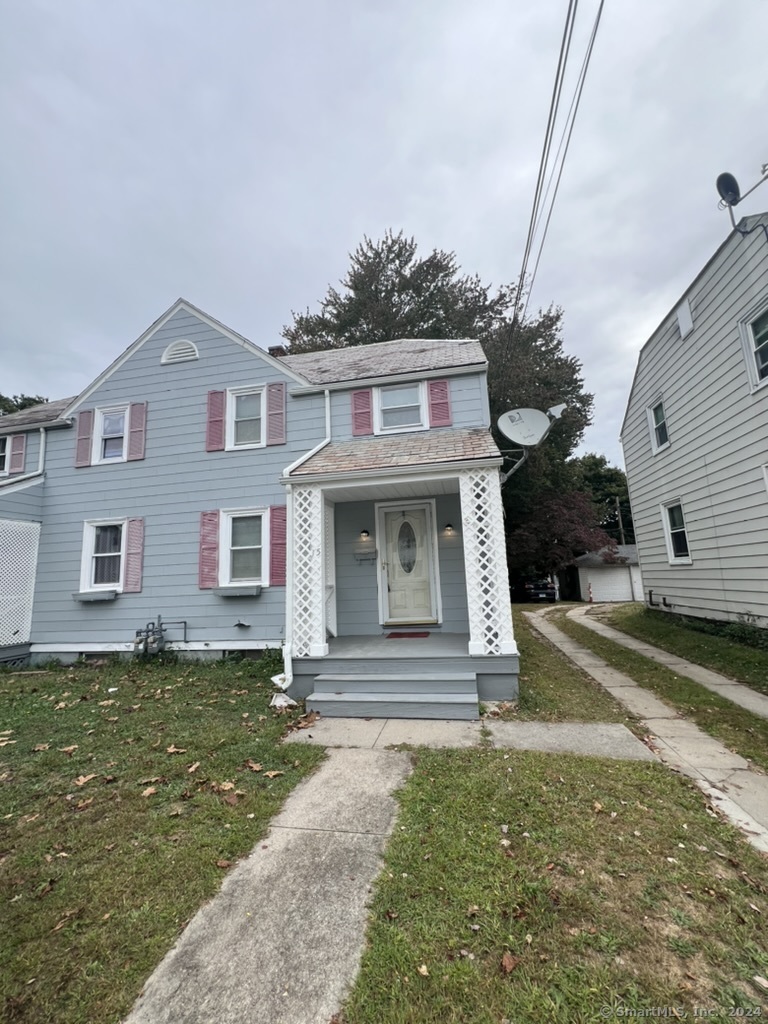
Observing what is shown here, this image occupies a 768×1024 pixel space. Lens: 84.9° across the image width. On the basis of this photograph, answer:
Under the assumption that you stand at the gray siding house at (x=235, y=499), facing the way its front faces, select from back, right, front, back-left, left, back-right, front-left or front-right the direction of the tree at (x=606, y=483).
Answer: back-left

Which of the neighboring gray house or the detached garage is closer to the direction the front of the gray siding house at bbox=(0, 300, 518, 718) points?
the neighboring gray house

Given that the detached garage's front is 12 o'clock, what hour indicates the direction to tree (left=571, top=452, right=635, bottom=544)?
The tree is roughly at 6 o'clock from the detached garage.

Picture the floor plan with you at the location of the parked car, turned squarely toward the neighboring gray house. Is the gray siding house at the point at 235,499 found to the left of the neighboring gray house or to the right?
right

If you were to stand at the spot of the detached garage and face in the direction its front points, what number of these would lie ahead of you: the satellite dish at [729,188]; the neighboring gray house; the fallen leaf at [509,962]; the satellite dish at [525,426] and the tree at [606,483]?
4

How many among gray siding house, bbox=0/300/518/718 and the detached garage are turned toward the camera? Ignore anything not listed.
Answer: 2

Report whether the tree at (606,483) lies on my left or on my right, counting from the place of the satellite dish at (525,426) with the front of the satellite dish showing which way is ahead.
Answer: on my left

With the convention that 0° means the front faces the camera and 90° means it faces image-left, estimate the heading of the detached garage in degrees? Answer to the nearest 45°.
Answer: approximately 0°

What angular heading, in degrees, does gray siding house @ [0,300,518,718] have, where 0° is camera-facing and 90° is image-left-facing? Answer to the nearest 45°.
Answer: approximately 0°

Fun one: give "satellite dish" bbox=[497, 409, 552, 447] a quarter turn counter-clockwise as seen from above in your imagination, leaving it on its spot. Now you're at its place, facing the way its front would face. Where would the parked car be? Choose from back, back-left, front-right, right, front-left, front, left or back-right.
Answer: front-left
